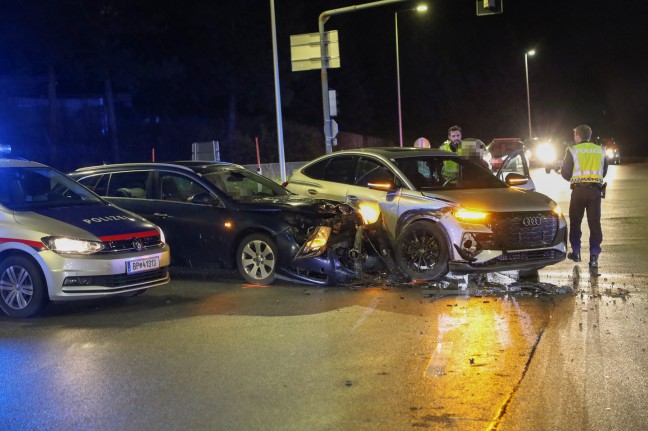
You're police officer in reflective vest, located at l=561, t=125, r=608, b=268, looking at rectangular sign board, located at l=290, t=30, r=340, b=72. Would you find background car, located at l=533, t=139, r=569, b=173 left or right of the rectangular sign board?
right

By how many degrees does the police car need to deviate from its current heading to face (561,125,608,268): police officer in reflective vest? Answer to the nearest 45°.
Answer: approximately 45° to its left

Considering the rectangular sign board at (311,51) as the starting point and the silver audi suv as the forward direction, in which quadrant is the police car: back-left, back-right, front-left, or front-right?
front-right

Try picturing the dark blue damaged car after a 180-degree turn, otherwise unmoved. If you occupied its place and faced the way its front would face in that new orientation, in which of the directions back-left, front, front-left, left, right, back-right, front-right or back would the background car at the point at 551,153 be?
right

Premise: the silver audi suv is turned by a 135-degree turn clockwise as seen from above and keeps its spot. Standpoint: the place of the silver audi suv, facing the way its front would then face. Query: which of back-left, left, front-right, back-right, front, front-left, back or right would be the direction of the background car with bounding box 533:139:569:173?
right

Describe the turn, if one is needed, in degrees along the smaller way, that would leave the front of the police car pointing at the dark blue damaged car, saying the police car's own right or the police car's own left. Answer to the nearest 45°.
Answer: approximately 90° to the police car's own left

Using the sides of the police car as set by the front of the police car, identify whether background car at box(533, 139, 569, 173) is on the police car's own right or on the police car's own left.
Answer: on the police car's own left

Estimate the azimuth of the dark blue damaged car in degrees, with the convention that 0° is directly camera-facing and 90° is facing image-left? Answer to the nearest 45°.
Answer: approximately 315°

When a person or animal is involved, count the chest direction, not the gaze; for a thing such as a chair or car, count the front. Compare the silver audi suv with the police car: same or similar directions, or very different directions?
same or similar directions

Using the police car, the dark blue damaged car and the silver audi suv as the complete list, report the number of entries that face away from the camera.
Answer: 0

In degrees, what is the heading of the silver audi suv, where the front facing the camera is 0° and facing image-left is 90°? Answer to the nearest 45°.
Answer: approximately 315°

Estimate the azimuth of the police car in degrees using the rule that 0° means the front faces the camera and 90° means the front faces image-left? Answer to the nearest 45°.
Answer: approximately 315°

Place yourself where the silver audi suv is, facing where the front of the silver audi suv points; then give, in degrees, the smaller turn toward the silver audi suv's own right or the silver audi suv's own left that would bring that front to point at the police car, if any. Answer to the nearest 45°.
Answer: approximately 90° to the silver audi suv's own right

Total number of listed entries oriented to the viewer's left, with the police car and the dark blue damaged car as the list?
0

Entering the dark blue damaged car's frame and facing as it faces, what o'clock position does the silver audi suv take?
The silver audi suv is roughly at 11 o'clock from the dark blue damaged car.

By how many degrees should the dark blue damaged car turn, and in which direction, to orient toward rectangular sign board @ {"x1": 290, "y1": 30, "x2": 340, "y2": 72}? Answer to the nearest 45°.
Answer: approximately 135° to its left

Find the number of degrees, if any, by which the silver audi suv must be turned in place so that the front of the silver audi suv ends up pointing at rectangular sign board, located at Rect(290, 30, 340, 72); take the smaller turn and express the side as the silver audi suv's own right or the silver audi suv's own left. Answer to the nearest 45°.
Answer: approximately 135° to the silver audi suv's own left

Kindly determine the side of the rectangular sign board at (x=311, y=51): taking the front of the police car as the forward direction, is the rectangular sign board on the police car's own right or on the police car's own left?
on the police car's own left

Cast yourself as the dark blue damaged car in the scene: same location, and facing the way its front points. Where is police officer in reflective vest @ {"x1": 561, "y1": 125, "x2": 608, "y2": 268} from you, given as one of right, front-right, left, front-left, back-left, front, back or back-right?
front-left
